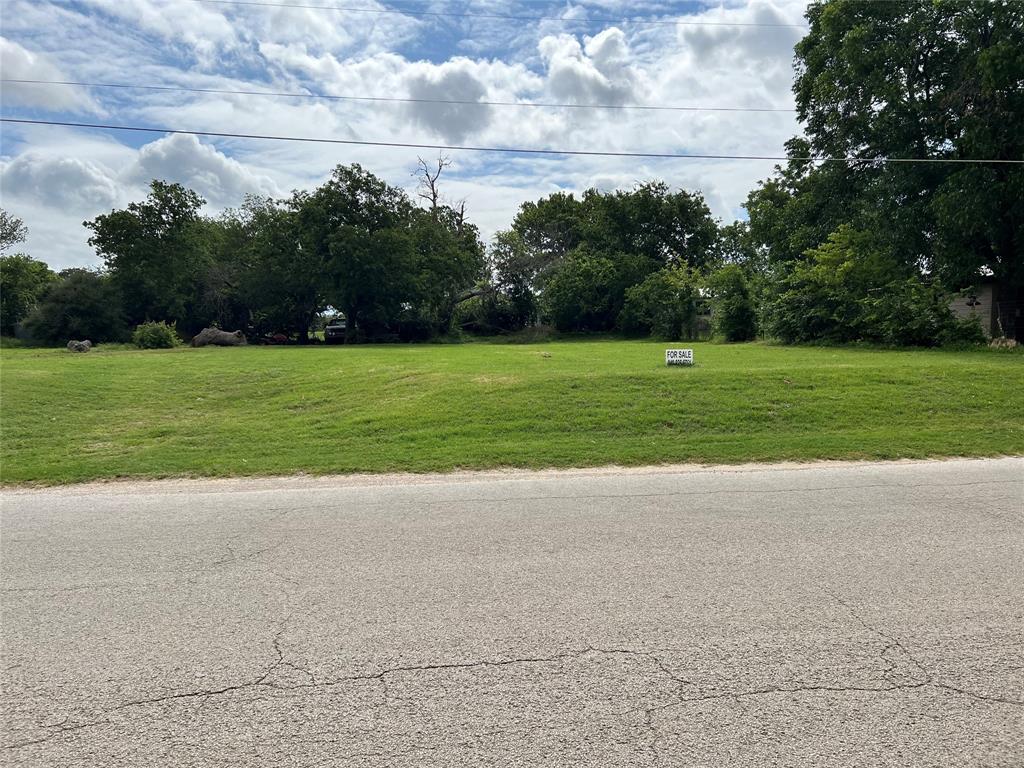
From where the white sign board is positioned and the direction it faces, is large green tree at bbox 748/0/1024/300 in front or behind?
behind

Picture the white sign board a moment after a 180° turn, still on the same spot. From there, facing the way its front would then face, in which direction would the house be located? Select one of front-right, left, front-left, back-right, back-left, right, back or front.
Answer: front-right

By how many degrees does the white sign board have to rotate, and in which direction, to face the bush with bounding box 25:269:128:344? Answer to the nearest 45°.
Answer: approximately 135° to its right

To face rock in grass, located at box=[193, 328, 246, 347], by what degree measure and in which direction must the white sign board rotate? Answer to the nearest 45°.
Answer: approximately 135° to its right

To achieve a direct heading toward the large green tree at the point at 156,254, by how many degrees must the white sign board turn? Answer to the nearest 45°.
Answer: approximately 135° to its right

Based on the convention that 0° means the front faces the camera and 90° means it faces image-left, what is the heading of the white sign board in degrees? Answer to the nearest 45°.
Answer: approximately 0°

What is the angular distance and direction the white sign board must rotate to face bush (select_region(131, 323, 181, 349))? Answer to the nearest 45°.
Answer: approximately 135° to its right

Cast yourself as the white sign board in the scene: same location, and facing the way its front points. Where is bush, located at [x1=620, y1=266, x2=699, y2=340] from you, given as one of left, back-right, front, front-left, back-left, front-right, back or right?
back

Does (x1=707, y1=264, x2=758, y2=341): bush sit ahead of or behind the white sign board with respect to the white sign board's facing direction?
behind
